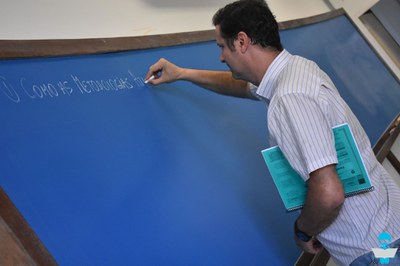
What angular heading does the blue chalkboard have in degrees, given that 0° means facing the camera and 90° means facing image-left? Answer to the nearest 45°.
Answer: approximately 0°

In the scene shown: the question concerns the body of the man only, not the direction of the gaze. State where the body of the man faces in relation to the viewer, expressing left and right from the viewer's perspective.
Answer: facing to the left of the viewer
